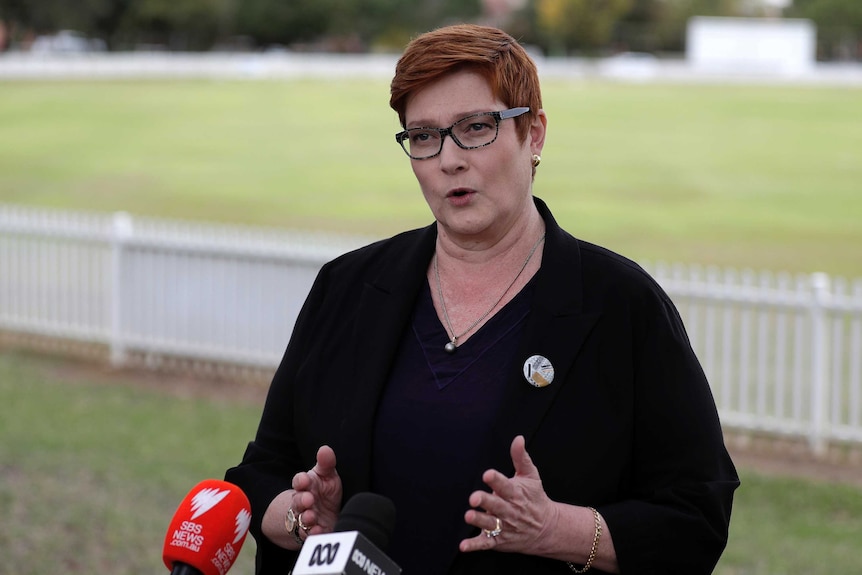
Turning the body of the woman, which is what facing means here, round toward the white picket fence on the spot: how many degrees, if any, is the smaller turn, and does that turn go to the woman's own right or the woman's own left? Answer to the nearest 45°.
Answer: approximately 135° to the woman's own right

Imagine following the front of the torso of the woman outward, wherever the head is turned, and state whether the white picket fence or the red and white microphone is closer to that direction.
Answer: the red and white microphone

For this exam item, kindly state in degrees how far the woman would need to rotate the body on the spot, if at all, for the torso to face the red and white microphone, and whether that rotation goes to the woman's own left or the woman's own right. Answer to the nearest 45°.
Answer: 0° — they already face it

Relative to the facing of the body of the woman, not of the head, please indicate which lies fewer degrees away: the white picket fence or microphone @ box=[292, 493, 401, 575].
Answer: the microphone

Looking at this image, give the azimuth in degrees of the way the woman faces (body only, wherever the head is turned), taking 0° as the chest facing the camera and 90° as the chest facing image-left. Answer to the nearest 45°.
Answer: approximately 45°
